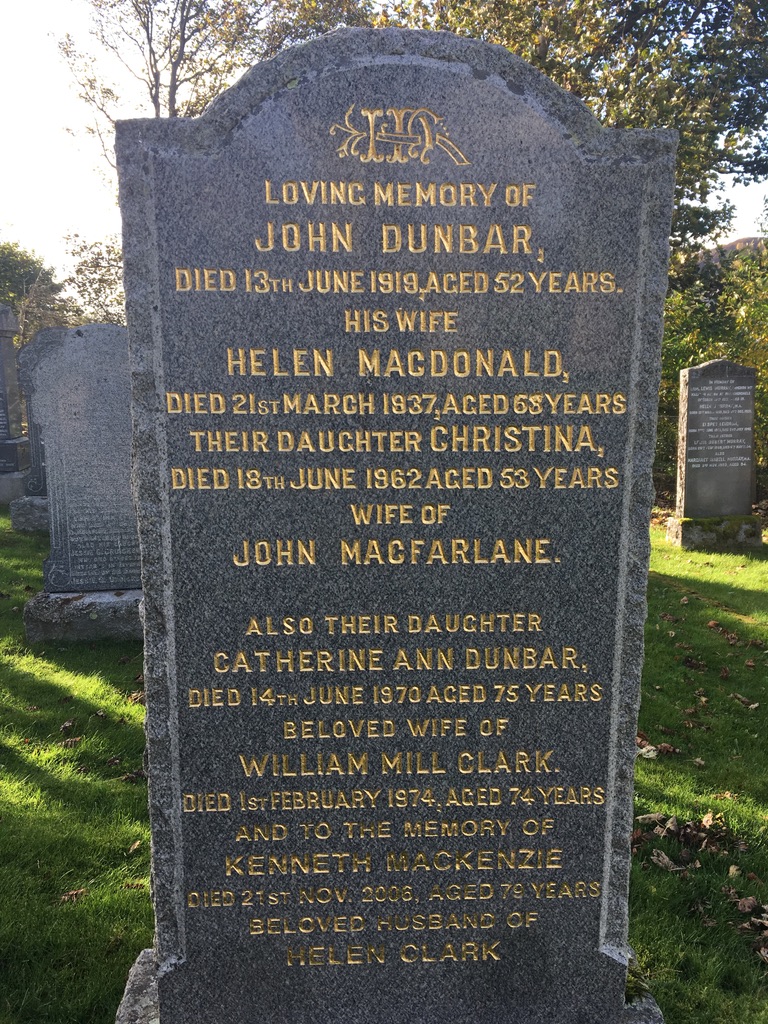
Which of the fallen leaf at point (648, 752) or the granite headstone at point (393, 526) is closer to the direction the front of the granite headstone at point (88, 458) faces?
the granite headstone

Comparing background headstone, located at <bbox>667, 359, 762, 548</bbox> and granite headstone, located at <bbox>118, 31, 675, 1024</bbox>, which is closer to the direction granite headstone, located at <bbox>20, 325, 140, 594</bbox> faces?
the granite headstone

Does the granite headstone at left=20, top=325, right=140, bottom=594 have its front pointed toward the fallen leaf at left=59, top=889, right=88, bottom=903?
yes

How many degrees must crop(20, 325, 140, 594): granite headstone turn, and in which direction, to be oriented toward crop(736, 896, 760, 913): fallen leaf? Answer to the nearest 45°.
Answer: approximately 45° to its left

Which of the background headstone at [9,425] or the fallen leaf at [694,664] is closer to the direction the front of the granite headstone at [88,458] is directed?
the fallen leaf

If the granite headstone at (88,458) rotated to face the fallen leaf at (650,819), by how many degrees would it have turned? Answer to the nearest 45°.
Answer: approximately 45° to its left

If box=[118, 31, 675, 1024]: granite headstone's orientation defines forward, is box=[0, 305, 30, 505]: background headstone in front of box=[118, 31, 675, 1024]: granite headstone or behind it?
behind

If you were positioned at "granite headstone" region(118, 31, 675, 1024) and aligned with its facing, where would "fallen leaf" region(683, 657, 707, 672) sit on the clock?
The fallen leaf is roughly at 7 o'clock from the granite headstone.

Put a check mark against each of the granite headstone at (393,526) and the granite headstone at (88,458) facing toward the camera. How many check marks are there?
2

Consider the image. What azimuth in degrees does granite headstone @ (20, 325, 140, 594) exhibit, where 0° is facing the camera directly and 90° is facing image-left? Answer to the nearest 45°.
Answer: approximately 0°

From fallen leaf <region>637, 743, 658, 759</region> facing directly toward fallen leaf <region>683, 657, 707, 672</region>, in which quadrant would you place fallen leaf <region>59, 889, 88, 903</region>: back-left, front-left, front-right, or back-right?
back-left

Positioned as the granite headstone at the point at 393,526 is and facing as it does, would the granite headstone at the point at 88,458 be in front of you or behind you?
behind

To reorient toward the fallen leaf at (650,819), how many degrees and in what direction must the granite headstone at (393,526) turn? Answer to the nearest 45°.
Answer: approximately 135° to its left

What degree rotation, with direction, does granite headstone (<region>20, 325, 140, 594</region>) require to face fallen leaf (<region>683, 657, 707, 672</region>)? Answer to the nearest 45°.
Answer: approximately 45° to its left
